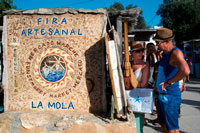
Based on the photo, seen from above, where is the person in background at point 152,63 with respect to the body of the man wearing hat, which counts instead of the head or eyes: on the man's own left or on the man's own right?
on the man's own right

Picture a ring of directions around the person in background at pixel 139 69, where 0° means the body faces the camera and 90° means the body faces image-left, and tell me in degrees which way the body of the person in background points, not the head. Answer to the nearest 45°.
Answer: approximately 0°

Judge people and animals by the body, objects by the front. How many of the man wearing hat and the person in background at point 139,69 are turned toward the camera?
1

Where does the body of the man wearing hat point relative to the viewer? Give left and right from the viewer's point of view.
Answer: facing to the left of the viewer

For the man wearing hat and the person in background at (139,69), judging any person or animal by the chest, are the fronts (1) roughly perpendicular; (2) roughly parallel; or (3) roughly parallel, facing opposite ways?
roughly perpendicular

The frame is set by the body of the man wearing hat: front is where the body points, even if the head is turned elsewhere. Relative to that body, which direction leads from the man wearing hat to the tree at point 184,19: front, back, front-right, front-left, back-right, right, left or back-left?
right

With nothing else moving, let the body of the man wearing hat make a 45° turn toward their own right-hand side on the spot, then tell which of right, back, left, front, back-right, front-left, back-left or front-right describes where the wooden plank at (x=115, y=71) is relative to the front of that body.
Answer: front-left

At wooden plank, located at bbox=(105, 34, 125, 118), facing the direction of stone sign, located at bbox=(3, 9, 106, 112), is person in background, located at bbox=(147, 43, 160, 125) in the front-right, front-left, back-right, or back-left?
back-right

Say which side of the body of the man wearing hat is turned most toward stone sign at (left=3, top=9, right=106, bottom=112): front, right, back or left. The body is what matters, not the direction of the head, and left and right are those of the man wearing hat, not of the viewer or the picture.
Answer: front

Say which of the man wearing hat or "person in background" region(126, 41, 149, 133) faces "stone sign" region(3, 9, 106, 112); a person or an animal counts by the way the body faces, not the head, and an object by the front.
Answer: the man wearing hat
